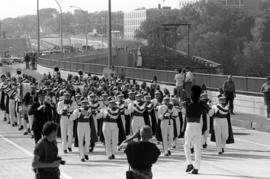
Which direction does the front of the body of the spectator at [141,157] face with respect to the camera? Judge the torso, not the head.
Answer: away from the camera

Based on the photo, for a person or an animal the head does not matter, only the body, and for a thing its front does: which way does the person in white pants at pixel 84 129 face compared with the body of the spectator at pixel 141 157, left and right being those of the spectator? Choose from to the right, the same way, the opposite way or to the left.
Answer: the opposite way

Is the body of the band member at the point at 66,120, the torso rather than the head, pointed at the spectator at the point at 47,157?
yes

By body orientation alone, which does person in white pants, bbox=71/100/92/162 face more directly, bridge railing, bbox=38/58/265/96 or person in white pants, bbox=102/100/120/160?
the person in white pants

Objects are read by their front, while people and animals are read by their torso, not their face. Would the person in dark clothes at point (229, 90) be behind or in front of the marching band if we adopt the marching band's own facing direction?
behind

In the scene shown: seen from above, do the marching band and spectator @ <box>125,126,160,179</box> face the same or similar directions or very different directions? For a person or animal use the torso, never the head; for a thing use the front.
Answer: very different directions

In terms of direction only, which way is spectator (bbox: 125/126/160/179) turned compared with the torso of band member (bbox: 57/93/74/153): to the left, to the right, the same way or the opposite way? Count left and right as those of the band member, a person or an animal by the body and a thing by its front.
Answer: the opposite way

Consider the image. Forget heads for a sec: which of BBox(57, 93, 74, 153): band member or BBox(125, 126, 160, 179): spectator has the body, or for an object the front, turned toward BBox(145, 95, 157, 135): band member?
the spectator

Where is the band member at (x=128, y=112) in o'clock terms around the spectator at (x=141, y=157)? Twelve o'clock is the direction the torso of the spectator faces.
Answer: The band member is roughly at 12 o'clock from the spectator.
